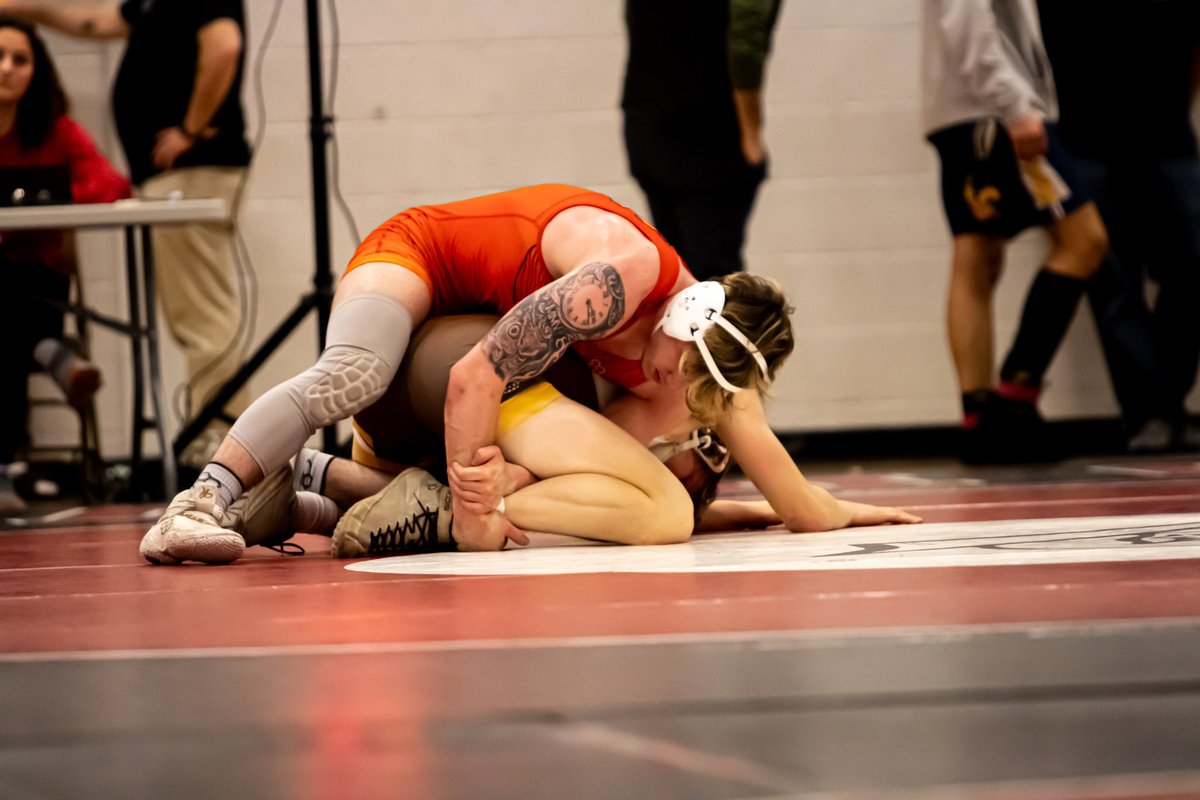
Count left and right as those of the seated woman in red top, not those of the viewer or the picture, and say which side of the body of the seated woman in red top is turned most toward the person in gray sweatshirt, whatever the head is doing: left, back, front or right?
left

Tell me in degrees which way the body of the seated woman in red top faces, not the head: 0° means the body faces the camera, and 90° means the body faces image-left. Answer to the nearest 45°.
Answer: approximately 0°

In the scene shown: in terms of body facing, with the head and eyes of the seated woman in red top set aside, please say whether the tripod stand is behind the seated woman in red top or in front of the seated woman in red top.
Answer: in front
